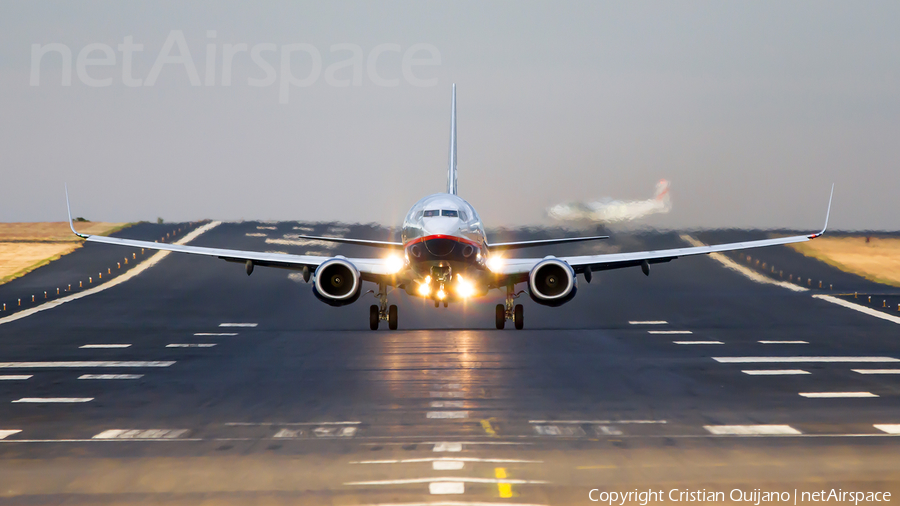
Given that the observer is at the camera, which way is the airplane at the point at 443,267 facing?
facing the viewer
